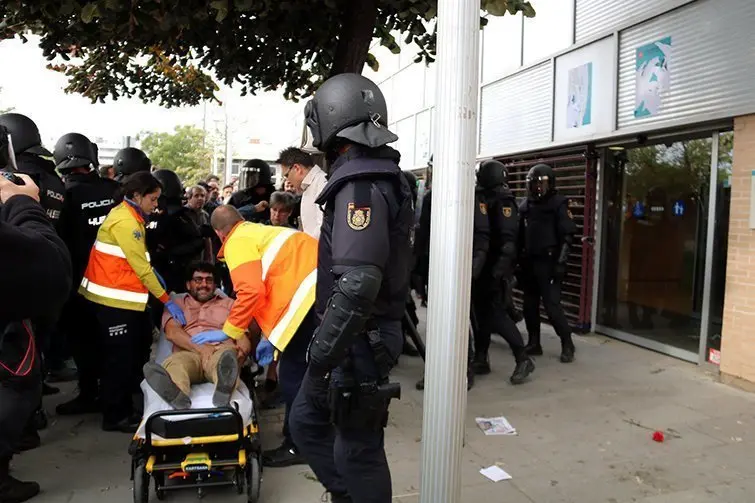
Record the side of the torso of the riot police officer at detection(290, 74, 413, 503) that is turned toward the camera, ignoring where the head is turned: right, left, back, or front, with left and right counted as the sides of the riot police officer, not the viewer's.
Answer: left

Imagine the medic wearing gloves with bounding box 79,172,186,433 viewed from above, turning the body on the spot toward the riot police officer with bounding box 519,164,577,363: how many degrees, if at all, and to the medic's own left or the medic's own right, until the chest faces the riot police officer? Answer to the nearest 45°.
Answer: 0° — they already face them

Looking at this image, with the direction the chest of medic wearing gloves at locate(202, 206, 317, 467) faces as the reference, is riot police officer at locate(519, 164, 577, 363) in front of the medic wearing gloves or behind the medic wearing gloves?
behind

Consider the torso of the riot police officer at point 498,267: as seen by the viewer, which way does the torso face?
to the viewer's left

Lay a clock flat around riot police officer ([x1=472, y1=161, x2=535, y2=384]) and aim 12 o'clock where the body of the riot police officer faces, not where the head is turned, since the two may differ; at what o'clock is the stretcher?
The stretcher is roughly at 10 o'clock from the riot police officer.

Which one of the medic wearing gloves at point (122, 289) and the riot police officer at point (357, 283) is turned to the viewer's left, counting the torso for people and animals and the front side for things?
the riot police officer

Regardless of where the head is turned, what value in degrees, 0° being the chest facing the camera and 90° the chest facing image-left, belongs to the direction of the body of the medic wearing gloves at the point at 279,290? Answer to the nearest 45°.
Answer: approximately 90°

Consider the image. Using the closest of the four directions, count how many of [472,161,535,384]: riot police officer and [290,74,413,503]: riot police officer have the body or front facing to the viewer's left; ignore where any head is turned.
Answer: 2

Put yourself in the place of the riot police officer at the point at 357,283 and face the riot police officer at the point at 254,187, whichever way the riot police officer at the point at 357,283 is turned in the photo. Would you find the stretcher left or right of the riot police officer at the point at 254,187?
left

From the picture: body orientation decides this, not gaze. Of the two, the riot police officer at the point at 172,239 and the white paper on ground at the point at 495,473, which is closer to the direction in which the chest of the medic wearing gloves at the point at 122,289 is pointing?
the white paper on ground

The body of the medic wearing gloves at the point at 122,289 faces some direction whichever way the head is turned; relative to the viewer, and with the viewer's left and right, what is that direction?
facing to the right of the viewer
